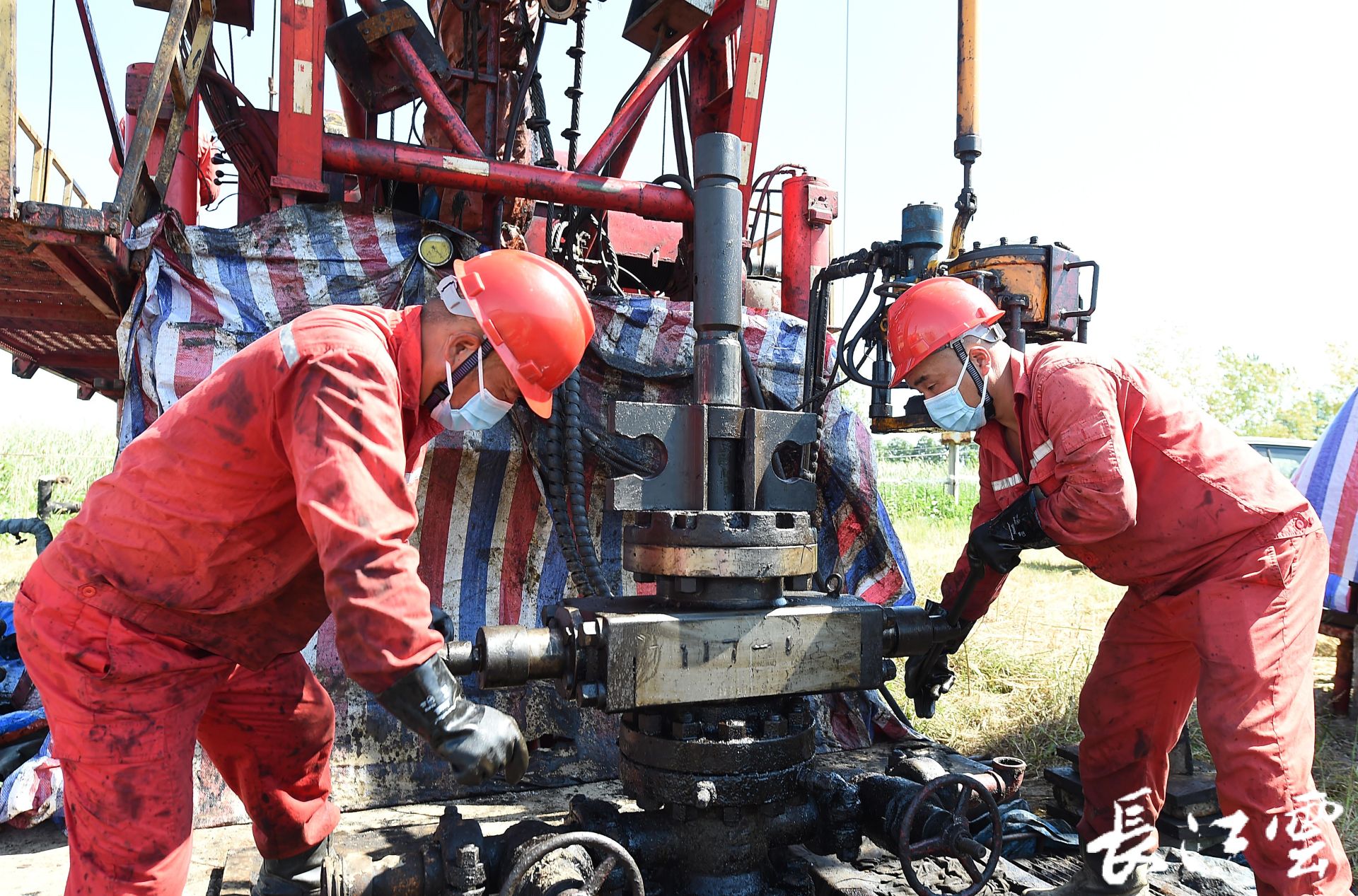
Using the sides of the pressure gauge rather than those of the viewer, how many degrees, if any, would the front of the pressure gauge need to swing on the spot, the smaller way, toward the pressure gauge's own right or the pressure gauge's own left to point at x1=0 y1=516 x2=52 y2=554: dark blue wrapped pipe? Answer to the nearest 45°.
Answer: approximately 135° to the pressure gauge's own right

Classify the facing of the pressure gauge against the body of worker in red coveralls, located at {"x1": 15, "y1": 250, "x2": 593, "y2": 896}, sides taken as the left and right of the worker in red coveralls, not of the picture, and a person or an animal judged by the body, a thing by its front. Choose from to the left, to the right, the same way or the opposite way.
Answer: to the right

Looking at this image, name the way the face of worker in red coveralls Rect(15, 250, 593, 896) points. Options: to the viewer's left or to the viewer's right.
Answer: to the viewer's right

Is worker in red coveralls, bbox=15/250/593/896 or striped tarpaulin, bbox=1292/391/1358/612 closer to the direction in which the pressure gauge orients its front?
the worker in red coveralls

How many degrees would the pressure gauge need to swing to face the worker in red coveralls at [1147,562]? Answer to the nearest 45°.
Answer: approximately 45° to its left

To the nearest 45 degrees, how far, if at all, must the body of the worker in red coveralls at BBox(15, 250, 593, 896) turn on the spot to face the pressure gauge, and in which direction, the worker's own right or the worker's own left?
approximately 90° to the worker's own left

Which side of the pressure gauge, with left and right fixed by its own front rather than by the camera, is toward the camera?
front

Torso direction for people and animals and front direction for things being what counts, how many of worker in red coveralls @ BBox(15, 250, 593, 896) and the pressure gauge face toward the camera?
1

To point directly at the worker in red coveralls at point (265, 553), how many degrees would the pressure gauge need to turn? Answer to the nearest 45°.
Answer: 0° — it already faces them

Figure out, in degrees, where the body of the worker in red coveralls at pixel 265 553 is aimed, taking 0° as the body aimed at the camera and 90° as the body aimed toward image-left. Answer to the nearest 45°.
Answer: approximately 270°

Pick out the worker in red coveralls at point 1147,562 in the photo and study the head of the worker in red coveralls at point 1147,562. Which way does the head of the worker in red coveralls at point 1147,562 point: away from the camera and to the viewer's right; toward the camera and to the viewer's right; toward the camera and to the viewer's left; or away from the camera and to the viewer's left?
toward the camera and to the viewer's left

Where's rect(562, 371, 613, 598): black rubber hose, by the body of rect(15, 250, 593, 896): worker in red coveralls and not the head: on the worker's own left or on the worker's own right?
on the worker's own left

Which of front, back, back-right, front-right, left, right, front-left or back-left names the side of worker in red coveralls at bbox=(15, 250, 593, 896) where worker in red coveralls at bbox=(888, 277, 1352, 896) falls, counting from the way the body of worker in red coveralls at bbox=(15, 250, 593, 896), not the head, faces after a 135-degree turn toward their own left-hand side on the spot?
back-right

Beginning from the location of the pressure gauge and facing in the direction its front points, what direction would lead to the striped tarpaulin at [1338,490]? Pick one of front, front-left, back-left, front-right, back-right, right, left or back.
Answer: left
